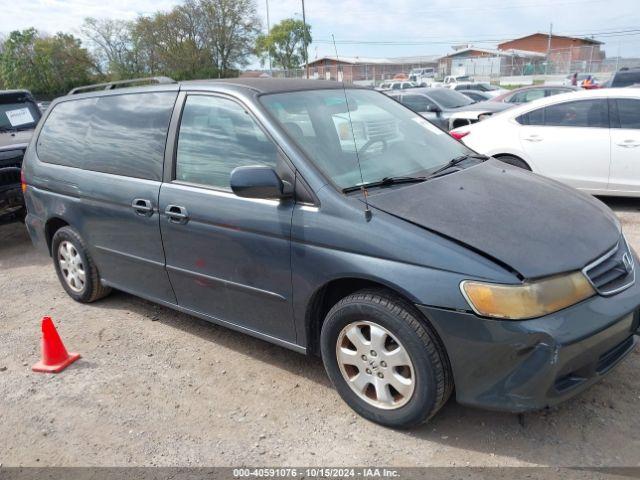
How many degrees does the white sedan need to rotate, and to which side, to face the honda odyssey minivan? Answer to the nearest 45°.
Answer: approximately 90° to its right

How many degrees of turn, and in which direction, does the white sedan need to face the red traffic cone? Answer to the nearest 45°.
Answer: approximately 135° to its right

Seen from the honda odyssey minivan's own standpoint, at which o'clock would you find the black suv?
The black suv is roughly at 6 o'clock from the honda odyssey minivan.

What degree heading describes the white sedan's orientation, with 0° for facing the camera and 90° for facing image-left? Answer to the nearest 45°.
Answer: approximately 270°

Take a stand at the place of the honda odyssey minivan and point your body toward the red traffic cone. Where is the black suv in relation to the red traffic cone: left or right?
right

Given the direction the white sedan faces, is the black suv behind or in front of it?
behind

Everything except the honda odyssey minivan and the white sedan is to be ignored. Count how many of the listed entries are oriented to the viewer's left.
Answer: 0

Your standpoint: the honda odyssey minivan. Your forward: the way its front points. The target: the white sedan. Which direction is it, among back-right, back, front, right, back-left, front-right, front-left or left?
left

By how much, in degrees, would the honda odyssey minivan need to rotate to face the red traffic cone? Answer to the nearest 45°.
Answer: approximately 135° to its right
